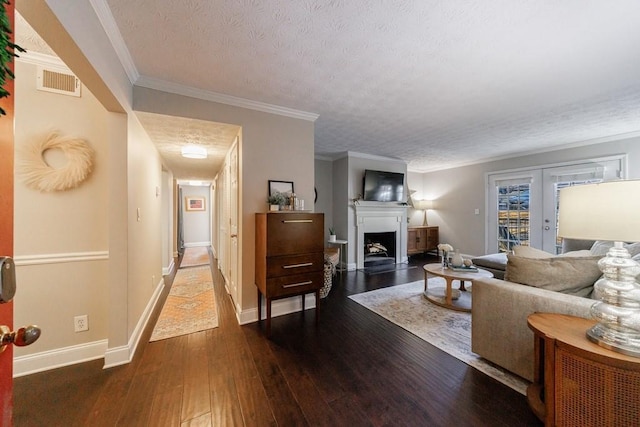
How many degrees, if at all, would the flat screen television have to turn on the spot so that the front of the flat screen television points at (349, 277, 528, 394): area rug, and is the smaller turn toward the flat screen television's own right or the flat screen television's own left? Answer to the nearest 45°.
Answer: approximately 45° to the flat screen television's own right

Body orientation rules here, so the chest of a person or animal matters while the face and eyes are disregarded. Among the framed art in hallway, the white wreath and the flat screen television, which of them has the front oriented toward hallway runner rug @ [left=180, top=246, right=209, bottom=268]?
the framed art in hallway

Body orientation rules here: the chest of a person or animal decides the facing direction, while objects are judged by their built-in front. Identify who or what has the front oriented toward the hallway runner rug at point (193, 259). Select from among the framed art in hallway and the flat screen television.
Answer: the framed art in hallway

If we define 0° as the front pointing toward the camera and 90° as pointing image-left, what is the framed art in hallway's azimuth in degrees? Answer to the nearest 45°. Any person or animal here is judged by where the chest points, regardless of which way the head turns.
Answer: approximately 0°

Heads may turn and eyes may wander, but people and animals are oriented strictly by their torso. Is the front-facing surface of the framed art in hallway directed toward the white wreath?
yes

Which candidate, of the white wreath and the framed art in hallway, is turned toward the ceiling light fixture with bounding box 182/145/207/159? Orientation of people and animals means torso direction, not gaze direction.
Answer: the framed art in hallway

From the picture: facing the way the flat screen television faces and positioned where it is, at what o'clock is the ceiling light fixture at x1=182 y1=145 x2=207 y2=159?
The ceiling light fixture is roughly at 3 o'clock from the flat screen television.

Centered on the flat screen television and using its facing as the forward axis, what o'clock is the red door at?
The red door is roughly at 2 o'clock from the flat screen television.
